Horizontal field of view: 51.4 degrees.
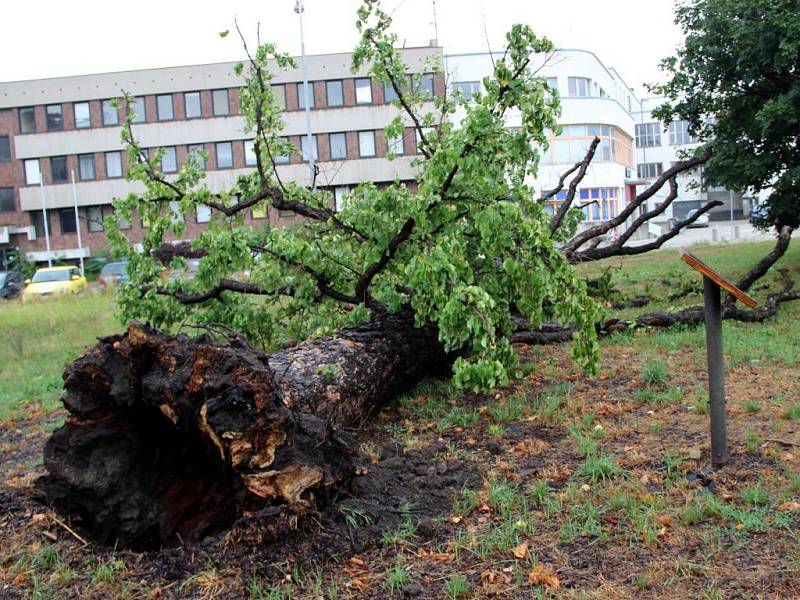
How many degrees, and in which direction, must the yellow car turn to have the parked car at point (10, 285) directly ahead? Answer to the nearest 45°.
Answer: approximately 90° to its right

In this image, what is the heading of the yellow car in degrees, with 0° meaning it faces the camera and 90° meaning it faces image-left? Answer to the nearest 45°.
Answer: approximately 45°
